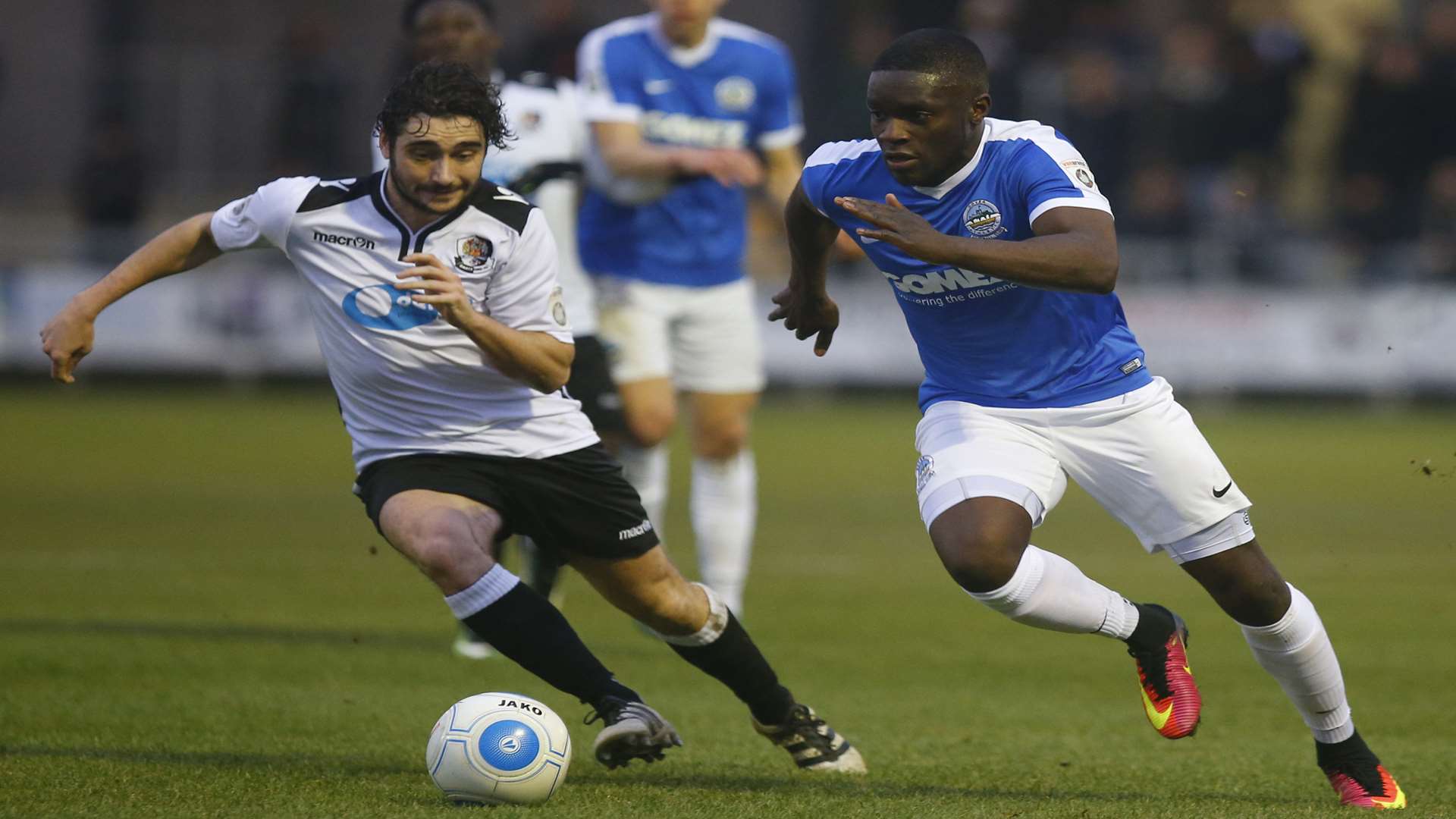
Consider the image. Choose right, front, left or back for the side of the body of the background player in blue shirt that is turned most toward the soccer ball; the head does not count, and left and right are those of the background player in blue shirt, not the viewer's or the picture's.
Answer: front

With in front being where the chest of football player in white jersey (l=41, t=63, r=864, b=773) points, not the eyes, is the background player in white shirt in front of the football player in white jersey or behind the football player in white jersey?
behind

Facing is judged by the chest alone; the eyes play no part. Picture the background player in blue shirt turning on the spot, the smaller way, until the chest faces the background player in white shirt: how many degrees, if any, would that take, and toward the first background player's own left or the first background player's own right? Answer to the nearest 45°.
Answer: approximately 45° to the first background player's own right

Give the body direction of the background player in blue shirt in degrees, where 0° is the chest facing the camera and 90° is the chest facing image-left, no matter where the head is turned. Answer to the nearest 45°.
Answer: approximately 0°

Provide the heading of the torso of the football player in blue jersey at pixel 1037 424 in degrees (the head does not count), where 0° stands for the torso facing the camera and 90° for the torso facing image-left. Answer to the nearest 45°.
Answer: approximately 45°

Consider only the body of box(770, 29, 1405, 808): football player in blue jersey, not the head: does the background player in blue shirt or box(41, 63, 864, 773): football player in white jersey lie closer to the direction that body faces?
the football player in white jersey

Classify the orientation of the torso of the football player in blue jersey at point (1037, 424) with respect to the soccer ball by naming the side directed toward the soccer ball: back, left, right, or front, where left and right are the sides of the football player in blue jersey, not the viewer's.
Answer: front

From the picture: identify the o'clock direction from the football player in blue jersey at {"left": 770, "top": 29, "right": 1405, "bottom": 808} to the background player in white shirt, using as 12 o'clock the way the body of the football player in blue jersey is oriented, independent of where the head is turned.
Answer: The background player in white shirt is roughly at 3 o'clock from the football player in blue jersey.

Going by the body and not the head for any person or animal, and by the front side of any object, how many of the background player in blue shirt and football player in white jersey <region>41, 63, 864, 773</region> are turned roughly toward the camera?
2

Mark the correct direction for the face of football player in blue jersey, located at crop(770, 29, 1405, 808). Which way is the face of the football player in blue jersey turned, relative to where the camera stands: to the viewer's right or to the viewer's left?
to the viewer's left

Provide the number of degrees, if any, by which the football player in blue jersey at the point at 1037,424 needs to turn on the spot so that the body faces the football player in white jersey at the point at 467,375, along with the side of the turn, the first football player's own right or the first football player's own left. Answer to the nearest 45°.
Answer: approximately 45° to the first football player's own right

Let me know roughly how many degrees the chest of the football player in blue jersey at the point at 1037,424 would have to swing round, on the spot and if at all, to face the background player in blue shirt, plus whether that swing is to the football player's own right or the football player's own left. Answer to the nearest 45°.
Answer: approximately 90° to the football player's own right
